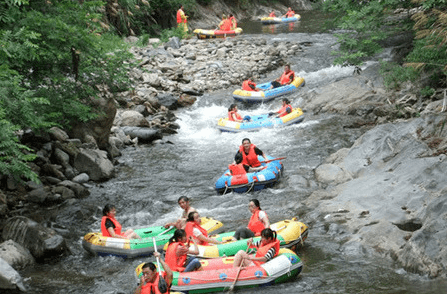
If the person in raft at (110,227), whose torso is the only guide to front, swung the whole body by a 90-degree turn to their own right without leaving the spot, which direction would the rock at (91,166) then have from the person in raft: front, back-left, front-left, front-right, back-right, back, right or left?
back

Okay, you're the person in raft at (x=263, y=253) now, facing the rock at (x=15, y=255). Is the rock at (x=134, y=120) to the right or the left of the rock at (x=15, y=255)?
right

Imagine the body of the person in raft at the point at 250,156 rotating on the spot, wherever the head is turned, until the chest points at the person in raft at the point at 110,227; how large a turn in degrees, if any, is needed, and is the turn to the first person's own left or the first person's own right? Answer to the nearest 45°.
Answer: approximately 45° to the first person's own right

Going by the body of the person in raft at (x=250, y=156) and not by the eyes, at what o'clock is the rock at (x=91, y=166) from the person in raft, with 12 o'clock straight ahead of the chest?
The rock is roughly at 3 o'clock from the person in raft.

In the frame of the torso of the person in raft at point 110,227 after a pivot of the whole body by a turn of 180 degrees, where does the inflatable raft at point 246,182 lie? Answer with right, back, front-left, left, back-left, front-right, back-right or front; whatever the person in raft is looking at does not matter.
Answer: back-right

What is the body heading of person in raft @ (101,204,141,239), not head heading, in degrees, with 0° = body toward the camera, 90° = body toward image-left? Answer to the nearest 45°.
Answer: approximately 270°
